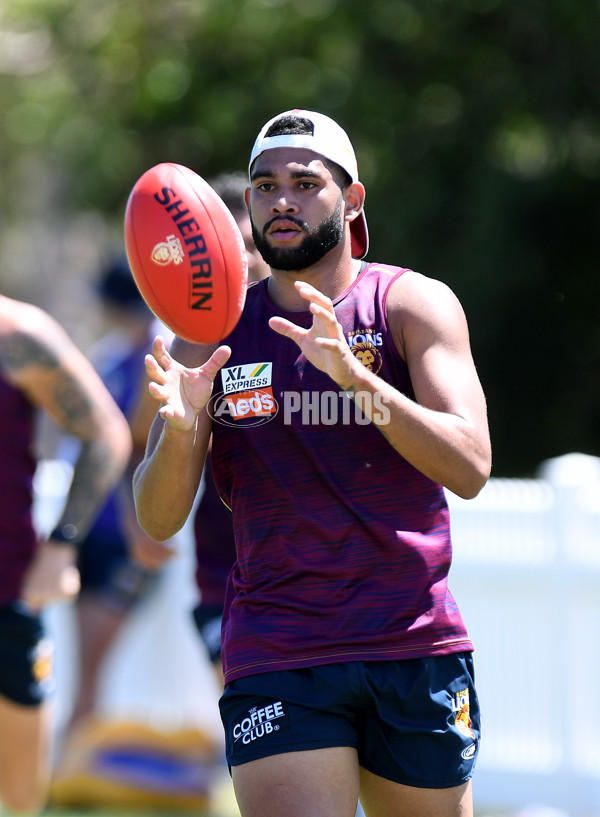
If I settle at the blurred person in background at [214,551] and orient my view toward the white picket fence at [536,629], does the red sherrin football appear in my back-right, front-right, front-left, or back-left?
back-right
